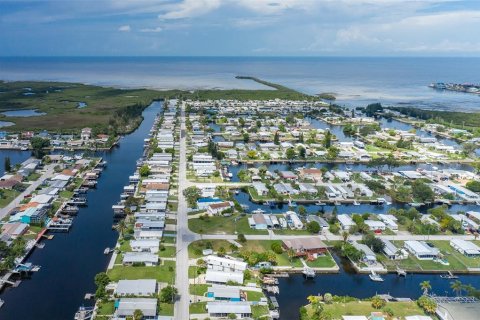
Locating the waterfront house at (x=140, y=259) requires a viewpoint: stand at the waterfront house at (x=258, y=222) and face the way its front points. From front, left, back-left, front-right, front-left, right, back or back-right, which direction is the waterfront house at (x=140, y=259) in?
front-right

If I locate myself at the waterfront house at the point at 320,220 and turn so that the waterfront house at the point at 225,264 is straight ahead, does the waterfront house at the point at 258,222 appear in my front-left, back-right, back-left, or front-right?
front-right

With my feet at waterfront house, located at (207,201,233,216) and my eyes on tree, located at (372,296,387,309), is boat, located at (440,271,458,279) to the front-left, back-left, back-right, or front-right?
front-left

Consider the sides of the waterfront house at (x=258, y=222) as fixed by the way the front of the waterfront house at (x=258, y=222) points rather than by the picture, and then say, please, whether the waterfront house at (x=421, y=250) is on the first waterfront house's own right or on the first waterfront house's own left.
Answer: on the first waterfront house's own left

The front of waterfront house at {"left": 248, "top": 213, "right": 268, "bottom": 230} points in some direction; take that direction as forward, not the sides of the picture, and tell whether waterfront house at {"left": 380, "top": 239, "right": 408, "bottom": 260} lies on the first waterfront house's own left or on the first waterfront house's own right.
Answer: on the first waterfront house's own left

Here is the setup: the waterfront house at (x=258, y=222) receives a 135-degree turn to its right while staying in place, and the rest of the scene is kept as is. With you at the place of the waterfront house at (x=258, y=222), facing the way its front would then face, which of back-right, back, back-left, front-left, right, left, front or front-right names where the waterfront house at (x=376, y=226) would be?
back-right

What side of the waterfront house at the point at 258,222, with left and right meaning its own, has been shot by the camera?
front

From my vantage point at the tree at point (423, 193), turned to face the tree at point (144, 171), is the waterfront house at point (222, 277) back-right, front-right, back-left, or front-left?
front-left

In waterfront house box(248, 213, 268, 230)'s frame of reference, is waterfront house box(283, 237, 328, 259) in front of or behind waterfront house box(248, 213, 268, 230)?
in front

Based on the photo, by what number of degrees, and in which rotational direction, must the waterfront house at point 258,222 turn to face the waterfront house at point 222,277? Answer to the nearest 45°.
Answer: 0° — it already faces it

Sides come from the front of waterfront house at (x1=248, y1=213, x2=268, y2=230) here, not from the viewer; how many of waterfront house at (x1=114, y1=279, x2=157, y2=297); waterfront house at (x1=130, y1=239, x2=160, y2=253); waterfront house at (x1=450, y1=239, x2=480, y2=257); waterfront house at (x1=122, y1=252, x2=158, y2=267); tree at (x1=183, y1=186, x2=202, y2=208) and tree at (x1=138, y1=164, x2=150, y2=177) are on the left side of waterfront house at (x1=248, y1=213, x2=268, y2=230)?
1

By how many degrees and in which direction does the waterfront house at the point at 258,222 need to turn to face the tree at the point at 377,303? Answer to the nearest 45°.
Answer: approximately 45° to its left

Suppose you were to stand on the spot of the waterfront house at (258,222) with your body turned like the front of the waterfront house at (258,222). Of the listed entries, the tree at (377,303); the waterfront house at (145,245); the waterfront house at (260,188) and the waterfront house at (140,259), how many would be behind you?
1

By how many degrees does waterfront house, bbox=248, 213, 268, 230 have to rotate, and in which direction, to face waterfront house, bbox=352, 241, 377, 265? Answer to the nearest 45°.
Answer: approximately 45° to its left

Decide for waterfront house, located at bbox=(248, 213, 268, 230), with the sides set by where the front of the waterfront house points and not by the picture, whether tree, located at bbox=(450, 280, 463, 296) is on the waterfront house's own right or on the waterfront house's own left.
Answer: on the waterfront house's own left

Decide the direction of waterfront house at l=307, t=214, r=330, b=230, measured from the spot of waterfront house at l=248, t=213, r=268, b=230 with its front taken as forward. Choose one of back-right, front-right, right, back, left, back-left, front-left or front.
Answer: left

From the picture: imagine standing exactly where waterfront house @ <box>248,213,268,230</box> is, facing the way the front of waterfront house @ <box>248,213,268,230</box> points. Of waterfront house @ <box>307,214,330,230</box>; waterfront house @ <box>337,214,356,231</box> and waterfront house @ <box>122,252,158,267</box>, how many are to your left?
2

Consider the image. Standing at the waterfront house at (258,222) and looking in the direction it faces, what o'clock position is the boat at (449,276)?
The boat is roughly at 10 o'clock from the waterfront house.

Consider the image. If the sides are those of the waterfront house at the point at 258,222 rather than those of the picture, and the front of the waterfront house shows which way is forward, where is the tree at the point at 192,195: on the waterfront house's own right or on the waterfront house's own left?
on the waterfront house's own right
